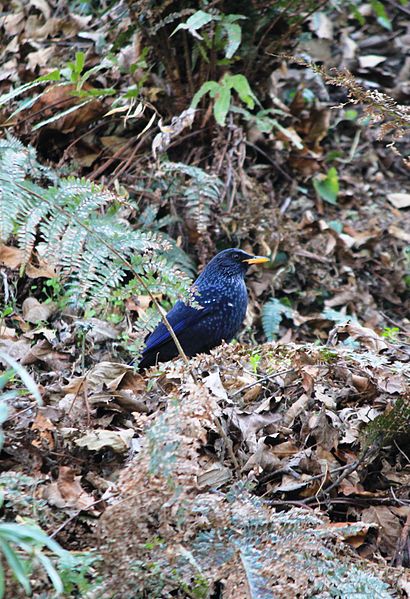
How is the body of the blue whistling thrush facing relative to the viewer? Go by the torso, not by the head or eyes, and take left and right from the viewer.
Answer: facing to the right of the viewer

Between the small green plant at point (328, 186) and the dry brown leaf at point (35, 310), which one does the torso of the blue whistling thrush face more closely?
the small green plant

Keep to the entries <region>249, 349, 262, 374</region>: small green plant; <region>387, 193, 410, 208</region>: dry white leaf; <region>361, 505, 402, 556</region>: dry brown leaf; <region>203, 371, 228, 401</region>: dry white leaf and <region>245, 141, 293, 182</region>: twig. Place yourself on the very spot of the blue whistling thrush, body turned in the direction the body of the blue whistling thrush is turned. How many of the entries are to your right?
3

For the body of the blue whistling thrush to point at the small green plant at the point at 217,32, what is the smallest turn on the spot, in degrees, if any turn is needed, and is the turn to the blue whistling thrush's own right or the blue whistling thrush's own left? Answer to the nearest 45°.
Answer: approximately 45° to the blue whistling thrush's own left

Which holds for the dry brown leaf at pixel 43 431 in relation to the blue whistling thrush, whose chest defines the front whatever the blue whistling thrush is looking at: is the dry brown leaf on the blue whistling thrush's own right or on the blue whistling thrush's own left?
on the blue whistling thrush's own right

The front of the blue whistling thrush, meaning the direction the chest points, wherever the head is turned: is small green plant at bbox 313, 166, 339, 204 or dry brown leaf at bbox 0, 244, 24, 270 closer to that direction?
the small green plant

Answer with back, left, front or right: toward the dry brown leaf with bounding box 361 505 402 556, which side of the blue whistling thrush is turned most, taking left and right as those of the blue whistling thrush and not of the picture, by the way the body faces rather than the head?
right

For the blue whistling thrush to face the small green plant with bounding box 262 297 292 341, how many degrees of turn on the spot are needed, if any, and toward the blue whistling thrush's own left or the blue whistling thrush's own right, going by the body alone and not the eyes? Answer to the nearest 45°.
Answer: approximately 45° to the blue whistling thrush's own left

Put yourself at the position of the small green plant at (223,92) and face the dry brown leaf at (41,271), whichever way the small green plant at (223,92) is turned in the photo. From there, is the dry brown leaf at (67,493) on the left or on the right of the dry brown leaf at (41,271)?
left

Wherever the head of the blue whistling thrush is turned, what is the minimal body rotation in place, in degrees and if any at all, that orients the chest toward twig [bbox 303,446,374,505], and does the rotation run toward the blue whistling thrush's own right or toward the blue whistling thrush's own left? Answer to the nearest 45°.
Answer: approximately 90° to the blue whistling thrush's own right

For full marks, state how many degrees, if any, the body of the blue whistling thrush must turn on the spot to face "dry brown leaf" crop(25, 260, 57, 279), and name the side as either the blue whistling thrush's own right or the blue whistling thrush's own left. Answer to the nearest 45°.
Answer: approximately 180°

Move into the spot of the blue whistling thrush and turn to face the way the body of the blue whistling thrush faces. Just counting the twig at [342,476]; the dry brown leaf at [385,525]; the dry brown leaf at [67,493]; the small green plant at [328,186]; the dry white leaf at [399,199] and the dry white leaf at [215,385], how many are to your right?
4
